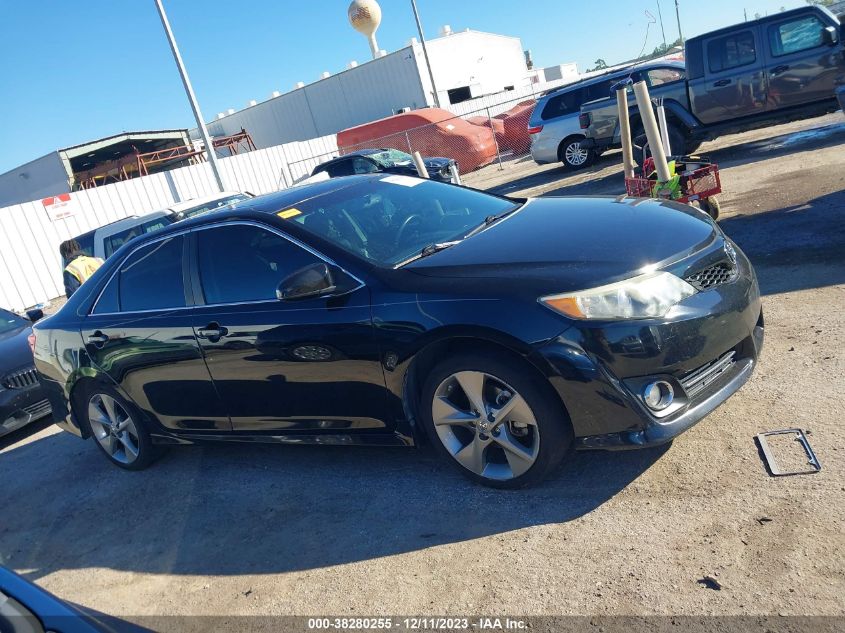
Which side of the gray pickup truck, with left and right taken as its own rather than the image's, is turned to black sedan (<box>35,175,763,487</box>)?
right

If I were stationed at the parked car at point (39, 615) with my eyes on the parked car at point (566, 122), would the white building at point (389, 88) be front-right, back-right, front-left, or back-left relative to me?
front-left

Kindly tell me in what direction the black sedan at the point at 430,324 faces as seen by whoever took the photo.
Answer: facing the viewer and to the right of the viewer

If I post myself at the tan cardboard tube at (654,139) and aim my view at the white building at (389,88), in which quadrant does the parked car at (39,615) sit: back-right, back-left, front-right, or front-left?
back-left

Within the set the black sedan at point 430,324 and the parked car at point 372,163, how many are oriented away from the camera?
0

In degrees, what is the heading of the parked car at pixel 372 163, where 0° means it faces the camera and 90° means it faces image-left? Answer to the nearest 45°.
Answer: approximately 315°

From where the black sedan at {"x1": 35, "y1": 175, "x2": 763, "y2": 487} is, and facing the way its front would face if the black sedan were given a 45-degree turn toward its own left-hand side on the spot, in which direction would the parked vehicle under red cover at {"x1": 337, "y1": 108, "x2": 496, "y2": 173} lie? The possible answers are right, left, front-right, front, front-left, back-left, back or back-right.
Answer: left

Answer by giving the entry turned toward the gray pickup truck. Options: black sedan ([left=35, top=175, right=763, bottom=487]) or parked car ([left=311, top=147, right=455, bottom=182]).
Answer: the parked car

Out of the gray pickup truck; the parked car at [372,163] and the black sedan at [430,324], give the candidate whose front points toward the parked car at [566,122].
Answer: the parked car at [372,163]

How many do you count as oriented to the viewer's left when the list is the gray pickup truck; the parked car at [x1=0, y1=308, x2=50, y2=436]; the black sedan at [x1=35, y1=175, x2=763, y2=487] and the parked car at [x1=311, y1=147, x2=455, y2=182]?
0

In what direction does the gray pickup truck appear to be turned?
to the viewer's right

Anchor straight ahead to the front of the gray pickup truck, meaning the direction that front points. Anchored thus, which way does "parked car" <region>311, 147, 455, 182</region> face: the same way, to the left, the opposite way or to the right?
the same way

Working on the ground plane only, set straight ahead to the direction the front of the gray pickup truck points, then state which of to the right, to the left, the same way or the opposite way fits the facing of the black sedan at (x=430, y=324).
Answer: the same way

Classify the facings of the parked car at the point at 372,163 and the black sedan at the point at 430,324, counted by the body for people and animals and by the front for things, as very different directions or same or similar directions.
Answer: same or similar directions

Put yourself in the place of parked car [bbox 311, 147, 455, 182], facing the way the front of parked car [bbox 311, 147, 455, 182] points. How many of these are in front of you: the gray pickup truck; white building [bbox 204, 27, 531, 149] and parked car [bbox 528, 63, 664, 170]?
2

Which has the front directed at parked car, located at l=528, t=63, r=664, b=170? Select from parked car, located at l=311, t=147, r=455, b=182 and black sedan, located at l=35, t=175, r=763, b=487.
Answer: parked car, located at l=311, t=147, r=455, b=182

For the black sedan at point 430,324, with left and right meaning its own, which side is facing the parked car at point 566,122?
left

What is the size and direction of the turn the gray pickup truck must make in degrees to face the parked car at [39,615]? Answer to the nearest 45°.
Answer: approximately 90° to its right

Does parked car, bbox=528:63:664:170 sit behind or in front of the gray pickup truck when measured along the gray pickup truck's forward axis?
behind
